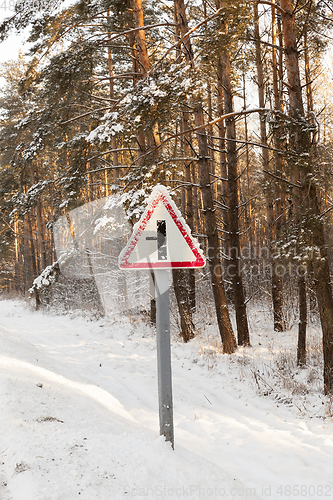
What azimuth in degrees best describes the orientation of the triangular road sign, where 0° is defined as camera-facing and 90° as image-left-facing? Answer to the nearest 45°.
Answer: approximately 0°

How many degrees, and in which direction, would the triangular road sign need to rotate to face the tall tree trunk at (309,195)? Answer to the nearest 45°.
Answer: approximately 135° to its left

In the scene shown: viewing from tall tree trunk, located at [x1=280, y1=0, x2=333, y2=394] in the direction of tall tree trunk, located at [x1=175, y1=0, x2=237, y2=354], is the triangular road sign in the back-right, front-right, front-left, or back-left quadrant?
back-left

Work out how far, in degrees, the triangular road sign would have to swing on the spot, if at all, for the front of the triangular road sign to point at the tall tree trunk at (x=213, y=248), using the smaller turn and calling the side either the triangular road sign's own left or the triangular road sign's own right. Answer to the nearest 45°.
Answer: approximately 180°

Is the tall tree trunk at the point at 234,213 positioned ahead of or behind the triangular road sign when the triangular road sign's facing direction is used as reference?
behind

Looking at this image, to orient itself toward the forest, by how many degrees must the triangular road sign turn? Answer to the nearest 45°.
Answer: approximately 180°
